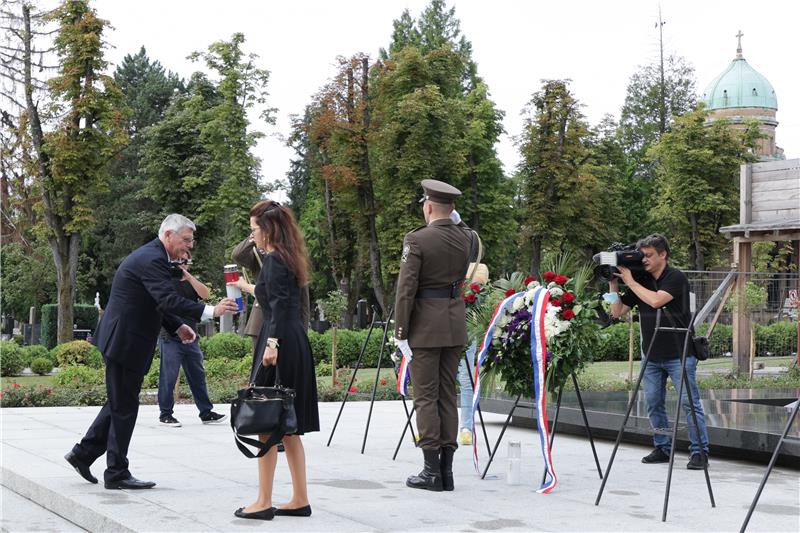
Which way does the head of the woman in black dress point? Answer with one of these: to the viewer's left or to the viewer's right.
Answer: to the viewer's left

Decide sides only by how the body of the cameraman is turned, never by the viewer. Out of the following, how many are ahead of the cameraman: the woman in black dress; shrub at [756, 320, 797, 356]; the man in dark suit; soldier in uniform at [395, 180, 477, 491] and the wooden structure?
3

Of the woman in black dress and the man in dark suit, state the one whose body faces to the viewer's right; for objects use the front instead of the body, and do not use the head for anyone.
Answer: the man in dark suit

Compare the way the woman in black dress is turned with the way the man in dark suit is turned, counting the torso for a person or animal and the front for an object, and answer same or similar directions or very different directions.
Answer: very different directions

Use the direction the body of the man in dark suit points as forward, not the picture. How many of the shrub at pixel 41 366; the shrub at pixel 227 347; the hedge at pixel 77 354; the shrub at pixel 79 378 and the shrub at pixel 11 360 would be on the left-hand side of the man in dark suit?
5

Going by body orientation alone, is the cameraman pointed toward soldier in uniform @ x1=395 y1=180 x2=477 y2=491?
yes

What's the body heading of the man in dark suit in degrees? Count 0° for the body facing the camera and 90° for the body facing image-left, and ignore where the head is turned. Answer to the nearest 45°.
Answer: approximately 270°

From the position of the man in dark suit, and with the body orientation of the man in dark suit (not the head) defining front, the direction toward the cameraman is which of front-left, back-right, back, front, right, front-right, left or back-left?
front
